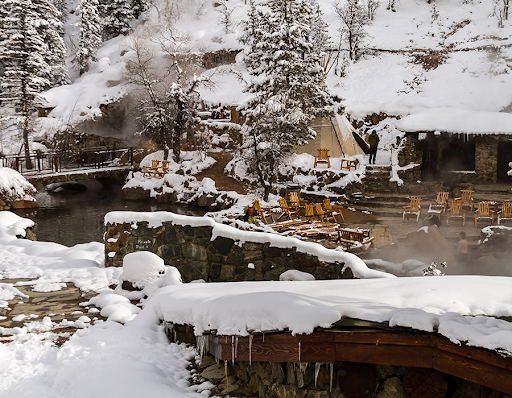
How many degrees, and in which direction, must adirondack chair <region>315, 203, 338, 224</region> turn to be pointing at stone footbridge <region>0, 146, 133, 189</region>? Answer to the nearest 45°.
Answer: approximately 180°

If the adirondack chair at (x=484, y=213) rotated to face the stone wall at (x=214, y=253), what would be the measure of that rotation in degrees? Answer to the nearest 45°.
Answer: approximately 45° to its right

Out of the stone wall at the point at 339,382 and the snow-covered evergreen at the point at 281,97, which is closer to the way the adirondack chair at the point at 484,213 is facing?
the stone wall

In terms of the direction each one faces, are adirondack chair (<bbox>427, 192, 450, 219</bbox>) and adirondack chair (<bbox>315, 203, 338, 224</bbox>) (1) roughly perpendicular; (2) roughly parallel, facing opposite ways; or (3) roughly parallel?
roughly perpendicular

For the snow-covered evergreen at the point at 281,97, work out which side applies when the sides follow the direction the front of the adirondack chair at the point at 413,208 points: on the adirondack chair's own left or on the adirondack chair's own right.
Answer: on the adirondack chair's own right

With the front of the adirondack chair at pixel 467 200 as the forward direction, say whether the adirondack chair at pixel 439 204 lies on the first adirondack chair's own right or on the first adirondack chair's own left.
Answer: on the first adirondack chair's own right

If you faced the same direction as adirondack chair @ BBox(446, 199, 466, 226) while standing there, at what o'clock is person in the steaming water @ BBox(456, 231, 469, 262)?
The person in the steaming water is roughly at 12 o'clock from the adirondack chair.

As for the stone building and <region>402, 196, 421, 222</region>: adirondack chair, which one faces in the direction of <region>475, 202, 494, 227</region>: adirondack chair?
the stone building

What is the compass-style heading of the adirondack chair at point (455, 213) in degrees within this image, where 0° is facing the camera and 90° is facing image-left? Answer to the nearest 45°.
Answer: approximately 0°

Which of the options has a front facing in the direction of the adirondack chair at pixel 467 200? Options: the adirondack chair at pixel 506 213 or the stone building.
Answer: the stone building

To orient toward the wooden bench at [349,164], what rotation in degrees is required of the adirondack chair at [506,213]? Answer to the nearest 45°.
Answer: approximately 90° to its right
